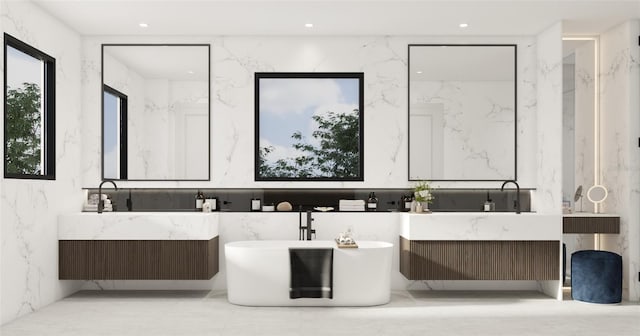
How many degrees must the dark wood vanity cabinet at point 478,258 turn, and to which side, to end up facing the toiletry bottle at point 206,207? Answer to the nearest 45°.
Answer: approximately 90° to its right

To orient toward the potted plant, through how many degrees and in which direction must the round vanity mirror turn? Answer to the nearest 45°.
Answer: approximately 45° to its right

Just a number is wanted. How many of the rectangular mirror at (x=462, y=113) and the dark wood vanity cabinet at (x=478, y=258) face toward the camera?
2

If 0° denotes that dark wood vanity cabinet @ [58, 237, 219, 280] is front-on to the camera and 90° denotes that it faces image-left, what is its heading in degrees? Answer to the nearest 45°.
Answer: approximately 0°

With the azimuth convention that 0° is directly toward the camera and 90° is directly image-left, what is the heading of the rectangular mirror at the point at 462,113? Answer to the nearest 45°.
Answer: approximately 0°

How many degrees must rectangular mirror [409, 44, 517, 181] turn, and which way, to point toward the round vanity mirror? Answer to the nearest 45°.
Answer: approximately 90° to its left
